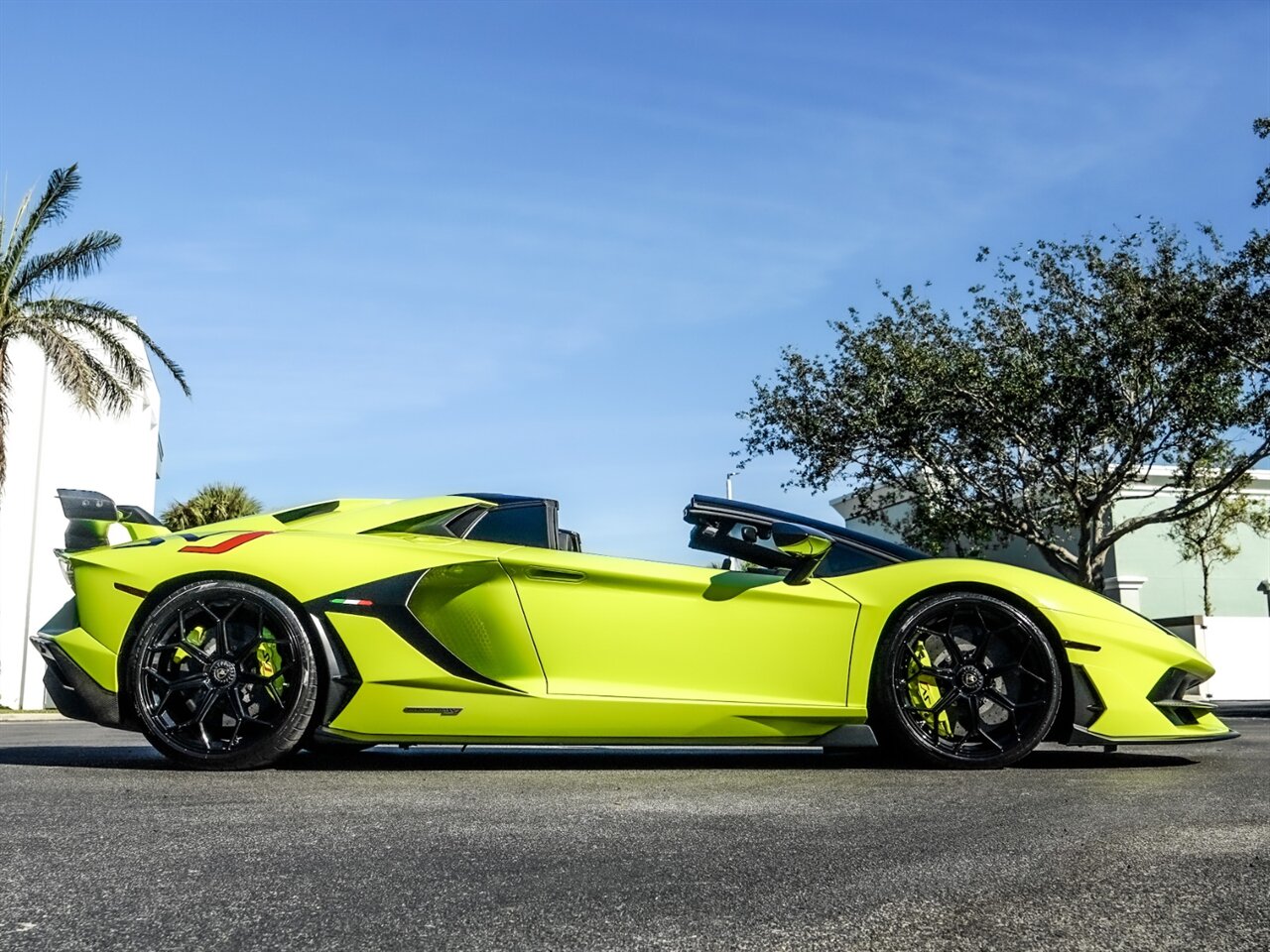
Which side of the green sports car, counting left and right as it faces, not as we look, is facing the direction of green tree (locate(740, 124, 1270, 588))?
left

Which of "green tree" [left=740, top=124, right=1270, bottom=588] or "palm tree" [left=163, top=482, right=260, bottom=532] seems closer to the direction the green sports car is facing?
the green tree

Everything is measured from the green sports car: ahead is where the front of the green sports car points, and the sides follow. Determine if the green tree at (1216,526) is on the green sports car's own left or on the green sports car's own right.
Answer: on the green sports car's own left

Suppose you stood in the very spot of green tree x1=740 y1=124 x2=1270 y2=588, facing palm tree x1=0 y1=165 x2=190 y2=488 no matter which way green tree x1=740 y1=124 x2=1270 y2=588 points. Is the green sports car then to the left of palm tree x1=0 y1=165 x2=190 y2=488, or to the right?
left

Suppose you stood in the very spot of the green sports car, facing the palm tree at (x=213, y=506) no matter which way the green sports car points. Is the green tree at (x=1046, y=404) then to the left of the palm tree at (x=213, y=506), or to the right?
right

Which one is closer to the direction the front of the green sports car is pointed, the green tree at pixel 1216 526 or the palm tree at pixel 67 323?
the green tree

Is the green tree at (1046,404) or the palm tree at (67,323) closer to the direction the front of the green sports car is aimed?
the green tree

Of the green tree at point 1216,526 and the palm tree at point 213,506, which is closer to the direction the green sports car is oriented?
the green tree

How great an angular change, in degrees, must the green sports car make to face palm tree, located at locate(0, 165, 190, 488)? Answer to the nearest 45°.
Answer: approximately 135° to its left

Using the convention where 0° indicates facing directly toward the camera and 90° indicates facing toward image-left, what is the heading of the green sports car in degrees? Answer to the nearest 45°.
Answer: approximately 270°

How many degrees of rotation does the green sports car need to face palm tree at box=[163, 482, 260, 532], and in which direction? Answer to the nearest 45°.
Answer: approximately 90° to its left

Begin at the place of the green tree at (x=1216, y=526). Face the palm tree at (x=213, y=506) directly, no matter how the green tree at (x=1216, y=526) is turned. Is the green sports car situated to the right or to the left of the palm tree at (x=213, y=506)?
left
